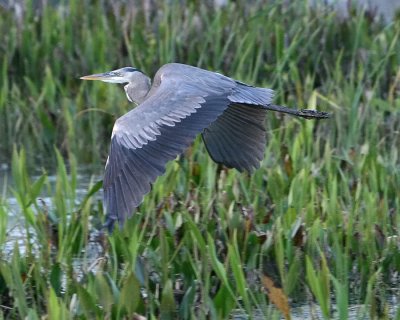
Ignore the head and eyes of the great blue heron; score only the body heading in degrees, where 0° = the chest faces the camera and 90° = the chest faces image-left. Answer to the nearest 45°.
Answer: approximately 90°

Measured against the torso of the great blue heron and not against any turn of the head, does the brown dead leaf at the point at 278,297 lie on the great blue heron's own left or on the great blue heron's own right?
on the great blue heron's own left
